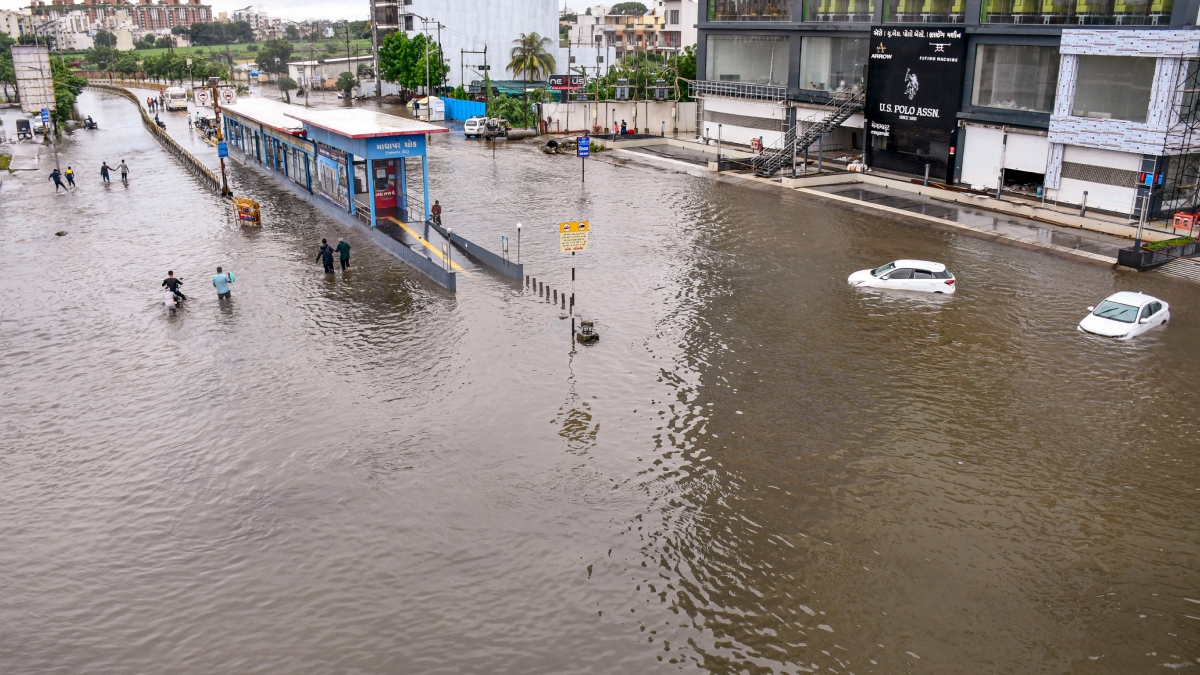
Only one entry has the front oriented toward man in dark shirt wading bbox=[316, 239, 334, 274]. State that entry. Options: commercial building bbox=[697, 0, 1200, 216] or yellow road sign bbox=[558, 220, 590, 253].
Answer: the commercial building

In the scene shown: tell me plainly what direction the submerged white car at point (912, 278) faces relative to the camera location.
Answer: facing to the left of the viewer

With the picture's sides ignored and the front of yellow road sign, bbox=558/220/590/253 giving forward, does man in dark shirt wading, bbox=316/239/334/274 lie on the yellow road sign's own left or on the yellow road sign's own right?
on the yellow road sign's own right

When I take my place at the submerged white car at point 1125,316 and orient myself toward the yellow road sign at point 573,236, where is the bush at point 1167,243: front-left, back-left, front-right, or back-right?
back-right

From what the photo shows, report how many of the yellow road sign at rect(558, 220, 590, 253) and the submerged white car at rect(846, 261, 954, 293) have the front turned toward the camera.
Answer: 1

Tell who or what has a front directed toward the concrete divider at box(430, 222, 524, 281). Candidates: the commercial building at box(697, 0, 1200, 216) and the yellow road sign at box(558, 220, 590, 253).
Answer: the commercial building

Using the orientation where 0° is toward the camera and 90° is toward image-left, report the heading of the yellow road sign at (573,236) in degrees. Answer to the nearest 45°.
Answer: approximately 0°

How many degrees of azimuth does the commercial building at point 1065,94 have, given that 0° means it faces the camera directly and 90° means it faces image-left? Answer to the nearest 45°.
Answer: approximately 45°
